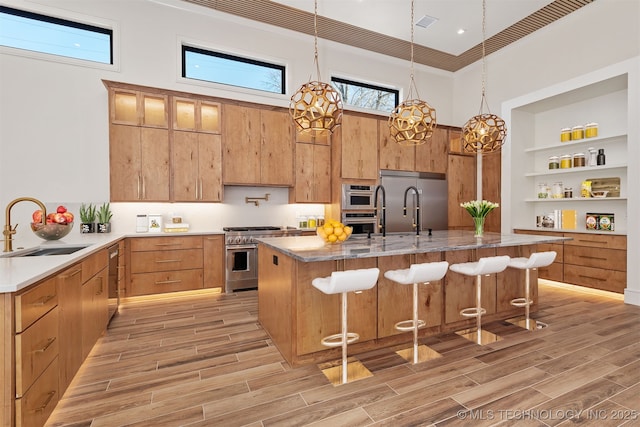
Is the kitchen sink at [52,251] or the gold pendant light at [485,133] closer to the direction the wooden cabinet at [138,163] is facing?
the kitchen sink

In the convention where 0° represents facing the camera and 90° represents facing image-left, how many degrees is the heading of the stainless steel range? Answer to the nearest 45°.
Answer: approximately 0°

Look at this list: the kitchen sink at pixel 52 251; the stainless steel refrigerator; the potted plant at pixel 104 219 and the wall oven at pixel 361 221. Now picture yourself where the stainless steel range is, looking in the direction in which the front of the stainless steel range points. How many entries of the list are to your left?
2

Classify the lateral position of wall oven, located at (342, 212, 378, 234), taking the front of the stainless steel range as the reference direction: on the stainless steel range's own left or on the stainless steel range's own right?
on the stainless steel range's own left

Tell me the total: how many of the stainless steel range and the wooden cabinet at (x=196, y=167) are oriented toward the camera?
2

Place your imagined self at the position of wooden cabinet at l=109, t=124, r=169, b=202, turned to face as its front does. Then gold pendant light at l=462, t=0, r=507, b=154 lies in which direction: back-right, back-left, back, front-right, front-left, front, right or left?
front-left

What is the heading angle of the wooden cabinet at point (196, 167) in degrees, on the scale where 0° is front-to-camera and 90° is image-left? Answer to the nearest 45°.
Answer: approximately 0°

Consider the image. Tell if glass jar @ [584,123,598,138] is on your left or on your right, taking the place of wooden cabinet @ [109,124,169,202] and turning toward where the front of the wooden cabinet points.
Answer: on your left

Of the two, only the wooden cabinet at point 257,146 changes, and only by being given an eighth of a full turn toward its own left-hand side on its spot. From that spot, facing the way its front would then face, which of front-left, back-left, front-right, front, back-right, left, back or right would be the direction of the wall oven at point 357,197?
front-left

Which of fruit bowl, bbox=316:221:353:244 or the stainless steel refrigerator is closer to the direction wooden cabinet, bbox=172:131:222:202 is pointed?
the fruit bowl
